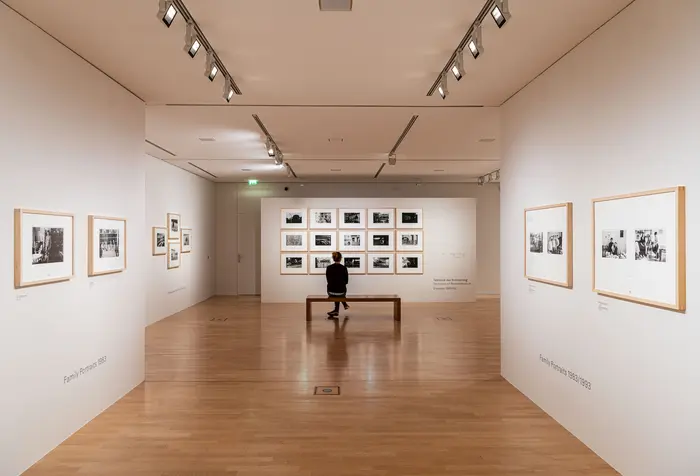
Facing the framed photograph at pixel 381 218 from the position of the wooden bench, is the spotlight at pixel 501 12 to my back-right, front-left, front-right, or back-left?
back-right

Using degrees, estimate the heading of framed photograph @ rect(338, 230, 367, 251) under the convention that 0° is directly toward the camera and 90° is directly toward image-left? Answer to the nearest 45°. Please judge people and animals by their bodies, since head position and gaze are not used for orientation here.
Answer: approximately 0°

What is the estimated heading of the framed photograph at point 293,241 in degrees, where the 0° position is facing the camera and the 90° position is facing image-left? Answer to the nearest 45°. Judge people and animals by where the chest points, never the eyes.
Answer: approximately 0°

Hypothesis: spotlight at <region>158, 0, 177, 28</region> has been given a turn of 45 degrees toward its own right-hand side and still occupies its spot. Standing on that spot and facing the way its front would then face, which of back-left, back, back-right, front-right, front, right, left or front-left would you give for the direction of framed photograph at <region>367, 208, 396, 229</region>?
back-left

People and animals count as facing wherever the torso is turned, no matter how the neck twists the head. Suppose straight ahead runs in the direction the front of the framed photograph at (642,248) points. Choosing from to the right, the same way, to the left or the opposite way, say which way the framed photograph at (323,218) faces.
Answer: to the left

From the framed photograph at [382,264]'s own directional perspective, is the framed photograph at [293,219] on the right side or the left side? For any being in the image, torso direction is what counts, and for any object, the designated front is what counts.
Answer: on its right

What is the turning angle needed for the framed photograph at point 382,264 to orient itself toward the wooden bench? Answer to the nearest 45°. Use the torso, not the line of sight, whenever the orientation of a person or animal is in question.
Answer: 0° — it already faces it

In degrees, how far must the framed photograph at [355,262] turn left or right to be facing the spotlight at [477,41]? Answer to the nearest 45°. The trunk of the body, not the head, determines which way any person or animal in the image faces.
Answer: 0° — it already faces it

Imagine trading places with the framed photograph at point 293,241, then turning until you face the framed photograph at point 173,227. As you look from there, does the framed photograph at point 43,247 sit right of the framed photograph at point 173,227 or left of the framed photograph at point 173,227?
left

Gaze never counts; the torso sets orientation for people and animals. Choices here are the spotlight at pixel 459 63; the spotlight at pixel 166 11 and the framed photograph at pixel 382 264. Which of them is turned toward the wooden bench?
the framed photograph

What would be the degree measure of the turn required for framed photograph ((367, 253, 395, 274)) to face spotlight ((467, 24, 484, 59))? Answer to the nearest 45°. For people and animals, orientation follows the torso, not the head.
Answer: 0° — it already faces it
